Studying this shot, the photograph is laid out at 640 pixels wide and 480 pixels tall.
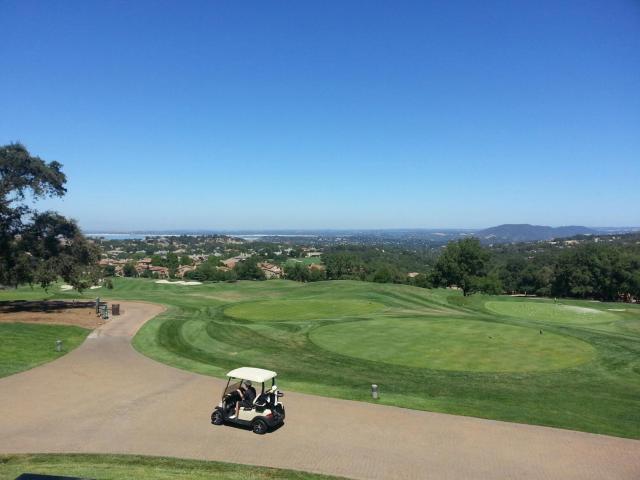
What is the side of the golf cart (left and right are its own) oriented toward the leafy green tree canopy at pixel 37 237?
front

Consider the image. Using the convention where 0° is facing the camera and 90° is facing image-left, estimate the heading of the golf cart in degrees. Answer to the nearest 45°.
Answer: approximately 135°
